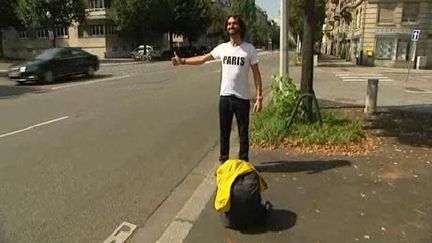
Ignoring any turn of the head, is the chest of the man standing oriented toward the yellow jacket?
yes

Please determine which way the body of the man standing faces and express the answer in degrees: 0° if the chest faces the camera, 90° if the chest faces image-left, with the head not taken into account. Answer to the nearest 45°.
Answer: approximately 0°

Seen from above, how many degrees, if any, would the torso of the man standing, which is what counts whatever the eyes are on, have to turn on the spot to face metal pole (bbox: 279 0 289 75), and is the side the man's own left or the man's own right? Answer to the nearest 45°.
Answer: approximately 180°

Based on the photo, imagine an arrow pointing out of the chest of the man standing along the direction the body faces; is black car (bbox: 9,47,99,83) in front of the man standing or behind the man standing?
behind
